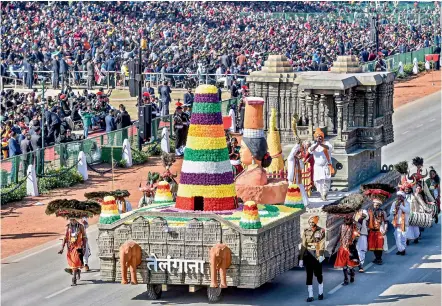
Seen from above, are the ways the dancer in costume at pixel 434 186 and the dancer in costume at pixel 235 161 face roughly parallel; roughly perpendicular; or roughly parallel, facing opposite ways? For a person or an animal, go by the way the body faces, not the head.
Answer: roughly parallel

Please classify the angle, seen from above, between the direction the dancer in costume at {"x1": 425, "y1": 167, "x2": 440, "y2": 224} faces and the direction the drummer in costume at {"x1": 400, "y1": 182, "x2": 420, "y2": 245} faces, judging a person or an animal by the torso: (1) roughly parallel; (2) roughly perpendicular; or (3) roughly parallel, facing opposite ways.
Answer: roughly parallel

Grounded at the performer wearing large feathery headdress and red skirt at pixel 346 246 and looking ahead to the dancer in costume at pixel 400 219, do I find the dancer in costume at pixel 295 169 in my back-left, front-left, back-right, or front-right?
front-left

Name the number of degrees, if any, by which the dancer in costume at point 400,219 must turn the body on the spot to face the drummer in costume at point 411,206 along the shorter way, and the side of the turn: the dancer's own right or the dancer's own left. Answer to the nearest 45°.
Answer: approximately 180°

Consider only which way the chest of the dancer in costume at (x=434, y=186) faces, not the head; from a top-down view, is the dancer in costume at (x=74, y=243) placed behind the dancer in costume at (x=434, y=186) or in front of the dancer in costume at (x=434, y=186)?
in front

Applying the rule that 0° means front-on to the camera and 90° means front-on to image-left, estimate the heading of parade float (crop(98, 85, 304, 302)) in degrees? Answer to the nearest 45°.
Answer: approximately 45°

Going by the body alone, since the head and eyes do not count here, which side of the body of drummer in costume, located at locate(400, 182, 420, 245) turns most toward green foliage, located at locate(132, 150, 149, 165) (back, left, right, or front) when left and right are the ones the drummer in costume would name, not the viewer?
right

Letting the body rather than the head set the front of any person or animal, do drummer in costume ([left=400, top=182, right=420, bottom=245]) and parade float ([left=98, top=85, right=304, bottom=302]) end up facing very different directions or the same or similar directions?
same or similar directions

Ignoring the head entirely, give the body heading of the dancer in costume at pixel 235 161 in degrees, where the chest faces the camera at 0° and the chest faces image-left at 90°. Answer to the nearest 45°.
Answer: approximately 45°

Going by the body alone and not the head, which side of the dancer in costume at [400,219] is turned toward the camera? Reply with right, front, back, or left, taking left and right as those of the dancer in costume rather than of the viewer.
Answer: front
